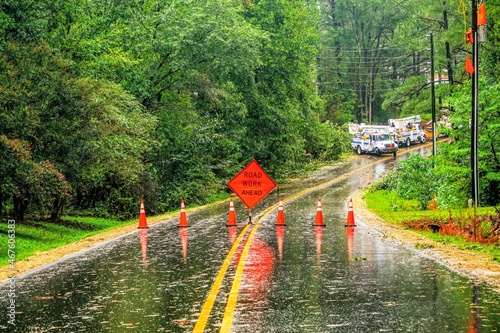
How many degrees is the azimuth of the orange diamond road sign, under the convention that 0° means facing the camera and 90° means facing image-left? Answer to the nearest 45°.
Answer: approximately 0°

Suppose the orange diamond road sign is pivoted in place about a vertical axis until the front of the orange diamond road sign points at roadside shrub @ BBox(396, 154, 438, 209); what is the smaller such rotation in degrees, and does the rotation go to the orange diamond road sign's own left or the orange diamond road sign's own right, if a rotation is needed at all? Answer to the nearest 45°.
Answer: approximately 135° to the orange diamond road sign's own left
